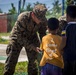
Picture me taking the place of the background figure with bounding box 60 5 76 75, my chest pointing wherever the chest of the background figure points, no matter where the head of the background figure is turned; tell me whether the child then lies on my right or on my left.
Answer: on my left
